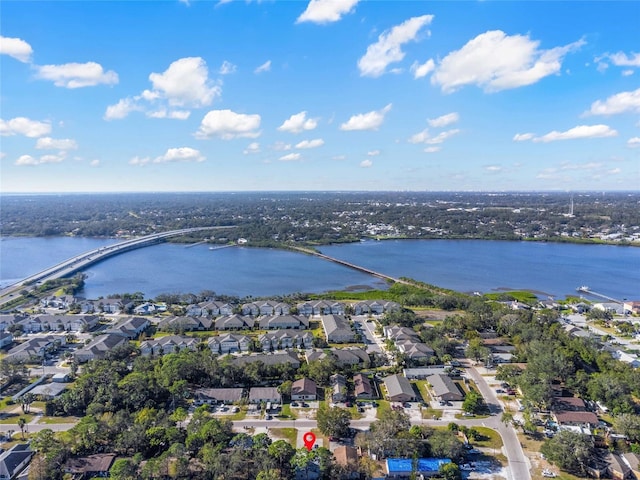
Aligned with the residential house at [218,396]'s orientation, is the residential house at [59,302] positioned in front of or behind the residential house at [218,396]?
behind

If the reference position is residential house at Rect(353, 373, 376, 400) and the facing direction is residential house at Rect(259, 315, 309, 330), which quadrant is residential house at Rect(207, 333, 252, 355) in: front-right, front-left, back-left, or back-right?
front-left

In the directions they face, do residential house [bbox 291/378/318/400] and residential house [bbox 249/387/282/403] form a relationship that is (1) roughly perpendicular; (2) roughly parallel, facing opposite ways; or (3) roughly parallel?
roughly parallel

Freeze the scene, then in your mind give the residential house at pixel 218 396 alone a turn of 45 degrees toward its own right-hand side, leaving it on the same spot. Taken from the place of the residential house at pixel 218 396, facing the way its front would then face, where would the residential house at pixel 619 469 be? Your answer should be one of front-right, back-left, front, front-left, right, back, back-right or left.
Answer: left

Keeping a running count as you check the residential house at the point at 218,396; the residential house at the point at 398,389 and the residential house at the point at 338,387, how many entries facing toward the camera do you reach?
3

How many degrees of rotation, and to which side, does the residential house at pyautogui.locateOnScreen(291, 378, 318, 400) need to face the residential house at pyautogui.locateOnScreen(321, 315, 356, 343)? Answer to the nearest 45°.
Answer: approximately 180°

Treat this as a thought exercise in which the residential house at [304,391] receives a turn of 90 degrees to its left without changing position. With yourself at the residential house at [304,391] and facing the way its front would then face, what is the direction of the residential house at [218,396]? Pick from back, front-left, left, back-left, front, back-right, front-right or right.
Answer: back

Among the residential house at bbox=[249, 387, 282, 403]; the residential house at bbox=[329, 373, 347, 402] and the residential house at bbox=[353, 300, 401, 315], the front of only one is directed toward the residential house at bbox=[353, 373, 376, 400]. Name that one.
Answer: the residential house at bbox=[353, 300, 401, 315]

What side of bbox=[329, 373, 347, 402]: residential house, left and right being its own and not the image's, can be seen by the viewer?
front

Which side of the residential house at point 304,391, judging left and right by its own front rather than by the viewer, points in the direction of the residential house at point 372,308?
back

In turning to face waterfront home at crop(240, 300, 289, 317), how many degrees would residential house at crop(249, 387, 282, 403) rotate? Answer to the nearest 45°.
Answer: approximately 180°

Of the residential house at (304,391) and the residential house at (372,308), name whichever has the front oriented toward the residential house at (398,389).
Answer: the residential house at (372,308)

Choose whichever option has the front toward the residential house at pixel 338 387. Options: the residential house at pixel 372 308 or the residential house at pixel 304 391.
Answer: the residential house at pixel 372 308

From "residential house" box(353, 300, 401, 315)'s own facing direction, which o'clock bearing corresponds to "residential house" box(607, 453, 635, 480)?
"residential house" box(607, 453, 635, 480) is roughly at 11 o'clock from "residential house" box(353, 300, 401, 315).

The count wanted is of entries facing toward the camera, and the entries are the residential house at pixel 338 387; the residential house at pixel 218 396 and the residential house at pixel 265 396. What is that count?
3

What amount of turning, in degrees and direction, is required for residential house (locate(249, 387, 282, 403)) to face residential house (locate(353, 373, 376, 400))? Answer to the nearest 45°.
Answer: approximately 90° to its left

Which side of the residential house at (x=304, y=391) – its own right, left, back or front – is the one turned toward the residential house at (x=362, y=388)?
left

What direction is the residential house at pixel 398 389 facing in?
toward the camera

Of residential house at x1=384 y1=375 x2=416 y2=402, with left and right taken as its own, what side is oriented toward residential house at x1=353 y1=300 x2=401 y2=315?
back
